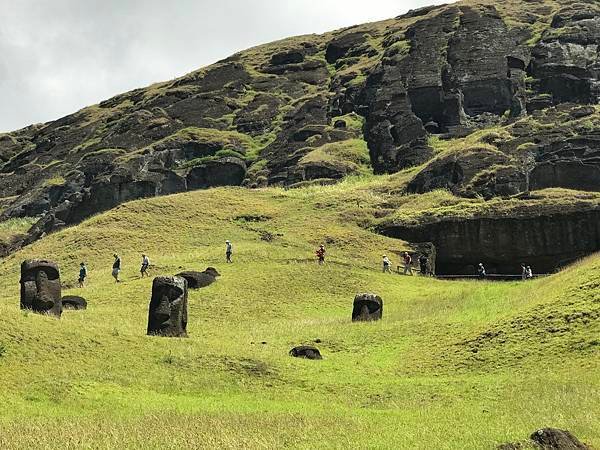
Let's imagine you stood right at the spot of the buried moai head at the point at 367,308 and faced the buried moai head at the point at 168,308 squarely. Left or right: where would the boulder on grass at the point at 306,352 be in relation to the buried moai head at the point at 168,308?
left

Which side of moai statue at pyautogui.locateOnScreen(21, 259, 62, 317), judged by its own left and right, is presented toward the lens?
front

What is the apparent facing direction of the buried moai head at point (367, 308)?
toward the camera

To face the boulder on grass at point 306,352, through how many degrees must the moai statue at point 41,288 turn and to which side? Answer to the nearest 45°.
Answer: approximately 45° to its left

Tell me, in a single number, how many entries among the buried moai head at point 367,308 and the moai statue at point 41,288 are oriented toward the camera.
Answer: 2

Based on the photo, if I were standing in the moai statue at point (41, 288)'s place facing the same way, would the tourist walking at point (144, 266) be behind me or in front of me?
behind

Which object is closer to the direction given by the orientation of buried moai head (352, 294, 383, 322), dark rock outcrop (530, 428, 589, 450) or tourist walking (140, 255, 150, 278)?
the dark rock outcrop

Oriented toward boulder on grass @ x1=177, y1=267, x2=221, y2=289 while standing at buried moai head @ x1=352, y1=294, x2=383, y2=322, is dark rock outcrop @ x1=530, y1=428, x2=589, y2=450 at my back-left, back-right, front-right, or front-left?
back-left

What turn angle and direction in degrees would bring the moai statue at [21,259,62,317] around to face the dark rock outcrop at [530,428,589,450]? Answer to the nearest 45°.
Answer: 0° — it already faces it

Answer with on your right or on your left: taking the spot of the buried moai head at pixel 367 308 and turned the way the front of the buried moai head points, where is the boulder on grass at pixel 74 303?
on your right
